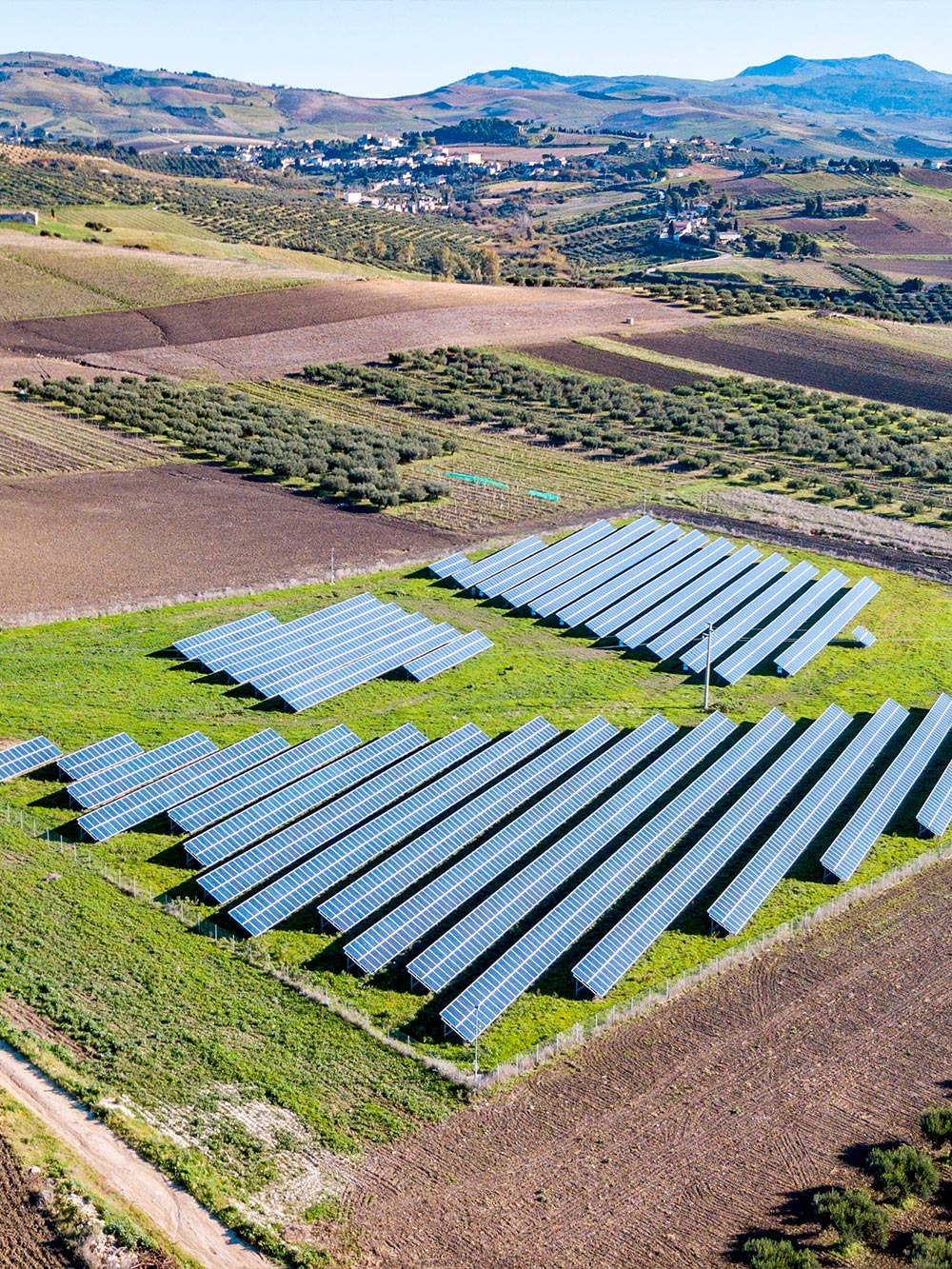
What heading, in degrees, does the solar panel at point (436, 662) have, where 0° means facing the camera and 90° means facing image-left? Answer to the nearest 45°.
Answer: approximately 315°

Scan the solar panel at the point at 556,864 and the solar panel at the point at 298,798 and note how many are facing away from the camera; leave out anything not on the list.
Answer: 0

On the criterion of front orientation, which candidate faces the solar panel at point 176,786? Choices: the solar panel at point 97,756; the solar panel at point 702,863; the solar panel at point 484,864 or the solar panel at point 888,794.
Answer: the solar panel at point 97,756

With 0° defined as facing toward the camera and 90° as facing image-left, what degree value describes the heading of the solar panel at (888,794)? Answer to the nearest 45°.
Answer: approximately 315°

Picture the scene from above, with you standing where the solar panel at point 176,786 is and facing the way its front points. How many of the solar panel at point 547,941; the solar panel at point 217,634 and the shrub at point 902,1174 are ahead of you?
2

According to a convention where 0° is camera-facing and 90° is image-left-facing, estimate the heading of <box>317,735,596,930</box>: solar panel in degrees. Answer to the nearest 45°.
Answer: approximately 315°

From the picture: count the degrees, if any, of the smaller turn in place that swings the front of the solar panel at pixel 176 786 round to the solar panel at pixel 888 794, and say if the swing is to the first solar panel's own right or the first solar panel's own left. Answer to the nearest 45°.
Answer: approximately 45° to the first solar panel's own left
